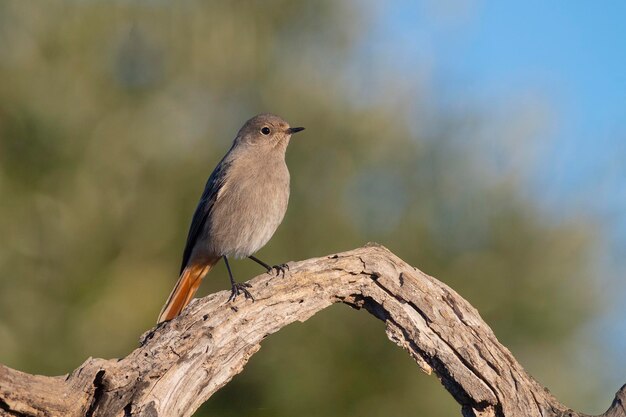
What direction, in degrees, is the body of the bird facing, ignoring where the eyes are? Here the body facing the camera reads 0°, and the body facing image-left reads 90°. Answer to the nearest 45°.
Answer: approximately 315°
